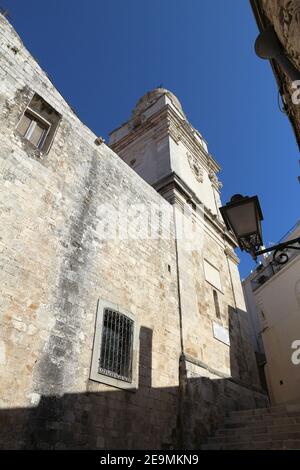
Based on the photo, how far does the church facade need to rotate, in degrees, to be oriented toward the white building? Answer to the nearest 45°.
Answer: approximately 90° to its left

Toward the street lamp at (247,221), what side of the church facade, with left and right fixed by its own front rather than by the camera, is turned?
front

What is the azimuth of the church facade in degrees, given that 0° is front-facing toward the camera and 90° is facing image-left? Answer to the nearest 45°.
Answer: approximately 315°
